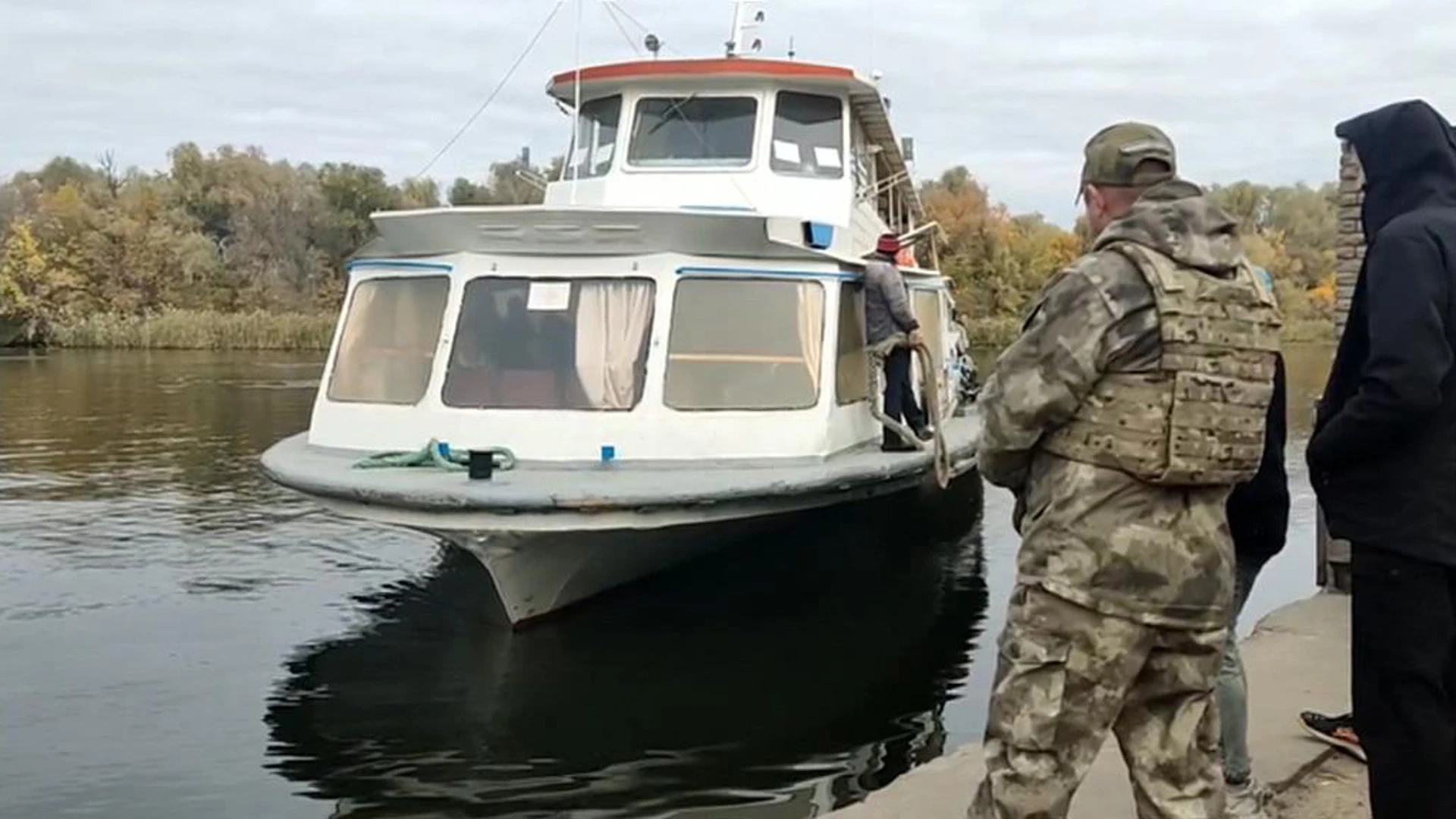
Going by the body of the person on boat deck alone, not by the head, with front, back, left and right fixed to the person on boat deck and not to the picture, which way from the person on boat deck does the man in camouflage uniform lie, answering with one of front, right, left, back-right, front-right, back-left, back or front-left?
right

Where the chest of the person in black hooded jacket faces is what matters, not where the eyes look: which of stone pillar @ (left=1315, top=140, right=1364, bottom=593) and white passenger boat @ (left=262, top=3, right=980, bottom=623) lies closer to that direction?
the white passenger boat

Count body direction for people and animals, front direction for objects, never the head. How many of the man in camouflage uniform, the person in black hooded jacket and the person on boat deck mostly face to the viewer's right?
1

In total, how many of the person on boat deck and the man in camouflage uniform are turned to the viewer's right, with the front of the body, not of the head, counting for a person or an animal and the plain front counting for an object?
1

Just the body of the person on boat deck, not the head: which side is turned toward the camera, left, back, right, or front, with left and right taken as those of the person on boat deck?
right

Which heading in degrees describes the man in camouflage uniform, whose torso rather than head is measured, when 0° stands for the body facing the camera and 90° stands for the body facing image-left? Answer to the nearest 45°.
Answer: approximately 135°

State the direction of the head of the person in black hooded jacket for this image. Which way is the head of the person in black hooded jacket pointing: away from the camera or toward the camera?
away from the camera

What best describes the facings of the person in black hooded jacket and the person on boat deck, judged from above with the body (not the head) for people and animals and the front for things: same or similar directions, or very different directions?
very different directions

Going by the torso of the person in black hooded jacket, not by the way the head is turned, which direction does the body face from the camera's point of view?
to the viewer's left

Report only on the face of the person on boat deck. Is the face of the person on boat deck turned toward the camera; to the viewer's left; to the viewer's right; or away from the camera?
to the viewer's right

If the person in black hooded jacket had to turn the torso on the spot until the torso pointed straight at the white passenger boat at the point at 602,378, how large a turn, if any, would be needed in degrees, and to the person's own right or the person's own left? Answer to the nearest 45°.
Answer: approximately 45° to the person's own right

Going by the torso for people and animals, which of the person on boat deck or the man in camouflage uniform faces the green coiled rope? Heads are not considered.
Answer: the man in camouflage uniform

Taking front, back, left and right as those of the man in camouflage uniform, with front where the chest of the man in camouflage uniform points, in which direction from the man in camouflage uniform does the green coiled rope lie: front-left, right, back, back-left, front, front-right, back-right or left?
front

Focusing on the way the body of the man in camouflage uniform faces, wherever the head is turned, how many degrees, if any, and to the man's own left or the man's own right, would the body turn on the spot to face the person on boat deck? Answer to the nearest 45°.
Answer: approximately 45° to the man's own right

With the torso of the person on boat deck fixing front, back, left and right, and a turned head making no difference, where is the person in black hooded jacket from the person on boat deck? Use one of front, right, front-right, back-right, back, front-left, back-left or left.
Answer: right
